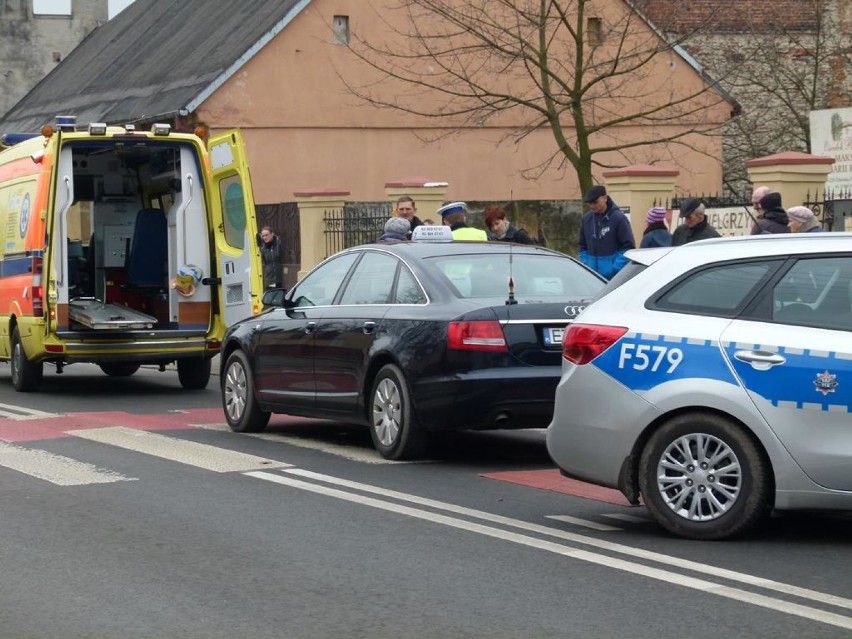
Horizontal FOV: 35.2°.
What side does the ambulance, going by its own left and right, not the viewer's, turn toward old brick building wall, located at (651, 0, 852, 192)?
right

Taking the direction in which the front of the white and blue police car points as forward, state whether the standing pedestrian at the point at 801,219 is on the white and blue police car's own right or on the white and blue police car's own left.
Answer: on the white and blue police car's own left

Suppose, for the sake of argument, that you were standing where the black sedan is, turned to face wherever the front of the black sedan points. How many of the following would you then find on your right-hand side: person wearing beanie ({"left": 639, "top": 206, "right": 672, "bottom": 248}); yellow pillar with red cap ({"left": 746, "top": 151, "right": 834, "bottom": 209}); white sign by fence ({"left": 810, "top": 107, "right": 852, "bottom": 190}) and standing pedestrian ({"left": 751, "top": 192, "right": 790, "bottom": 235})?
4

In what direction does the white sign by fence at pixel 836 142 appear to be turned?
toward the camera

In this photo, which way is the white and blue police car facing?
to the viewer's right

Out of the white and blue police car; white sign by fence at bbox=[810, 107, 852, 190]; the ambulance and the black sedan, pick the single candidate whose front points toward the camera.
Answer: the white sign by fence

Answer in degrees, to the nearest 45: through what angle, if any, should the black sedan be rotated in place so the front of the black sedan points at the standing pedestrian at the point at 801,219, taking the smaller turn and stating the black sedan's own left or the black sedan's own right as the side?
approximately 90° to the black sedan's own right

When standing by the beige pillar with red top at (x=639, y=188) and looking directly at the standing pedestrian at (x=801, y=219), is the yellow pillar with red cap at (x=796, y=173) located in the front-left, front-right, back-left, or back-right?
front-left

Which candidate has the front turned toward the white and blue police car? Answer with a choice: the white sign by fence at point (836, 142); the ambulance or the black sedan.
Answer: the white sign by fence

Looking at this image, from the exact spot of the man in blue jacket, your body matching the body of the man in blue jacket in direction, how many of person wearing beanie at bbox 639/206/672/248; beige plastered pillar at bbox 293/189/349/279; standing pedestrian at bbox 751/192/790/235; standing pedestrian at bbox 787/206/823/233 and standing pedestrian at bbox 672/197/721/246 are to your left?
4

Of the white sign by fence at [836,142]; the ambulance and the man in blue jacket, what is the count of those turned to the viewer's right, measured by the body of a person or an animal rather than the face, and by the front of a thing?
0

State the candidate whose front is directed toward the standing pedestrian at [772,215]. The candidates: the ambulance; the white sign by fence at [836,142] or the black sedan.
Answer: the white sign by fence

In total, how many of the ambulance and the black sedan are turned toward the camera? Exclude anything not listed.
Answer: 0

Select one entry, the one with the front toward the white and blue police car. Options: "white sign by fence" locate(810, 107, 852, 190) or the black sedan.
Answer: the white sign by fence

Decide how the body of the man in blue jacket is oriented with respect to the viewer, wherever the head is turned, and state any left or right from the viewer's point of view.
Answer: facing the viewer and to the left of the viewer
